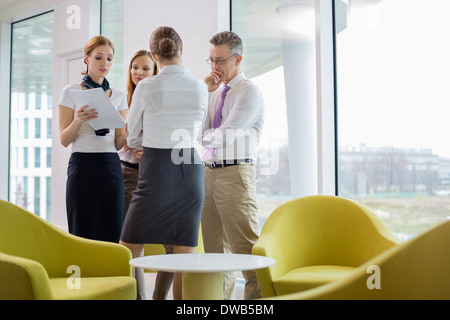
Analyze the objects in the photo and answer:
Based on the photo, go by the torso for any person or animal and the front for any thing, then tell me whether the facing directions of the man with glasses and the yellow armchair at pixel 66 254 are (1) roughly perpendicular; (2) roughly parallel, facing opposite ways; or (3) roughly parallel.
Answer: roughly perpendicular

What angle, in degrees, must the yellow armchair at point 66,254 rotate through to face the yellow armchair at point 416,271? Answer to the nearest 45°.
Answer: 0° — it already faces it

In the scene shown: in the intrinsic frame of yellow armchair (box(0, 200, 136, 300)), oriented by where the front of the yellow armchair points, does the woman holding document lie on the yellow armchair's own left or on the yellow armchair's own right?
on the yellow armchair's own left

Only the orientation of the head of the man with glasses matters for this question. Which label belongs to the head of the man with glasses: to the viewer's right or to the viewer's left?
to the viewer's left

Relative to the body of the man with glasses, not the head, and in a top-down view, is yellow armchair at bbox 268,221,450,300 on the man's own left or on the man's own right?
on the man's own left

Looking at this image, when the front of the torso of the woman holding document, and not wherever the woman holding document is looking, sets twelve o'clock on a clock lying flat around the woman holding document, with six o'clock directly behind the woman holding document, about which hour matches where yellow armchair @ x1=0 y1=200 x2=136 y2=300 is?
The yellow armchair is roughly at 2 o'clock from the woman holding document.

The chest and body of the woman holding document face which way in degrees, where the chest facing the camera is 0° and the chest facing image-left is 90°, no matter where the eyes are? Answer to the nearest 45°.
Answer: approximately 315°

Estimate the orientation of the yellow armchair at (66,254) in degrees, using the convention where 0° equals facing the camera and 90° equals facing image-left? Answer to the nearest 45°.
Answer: approximately 315°
